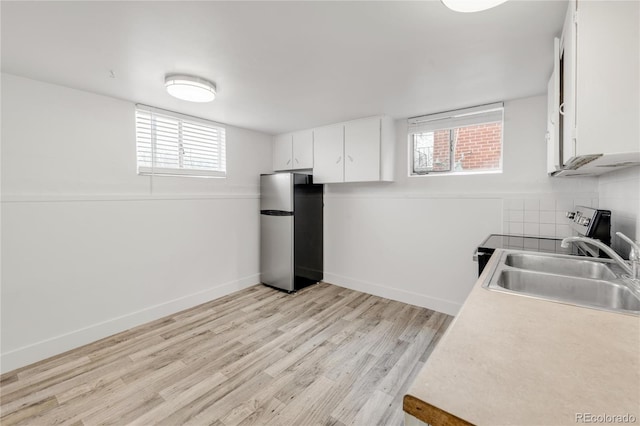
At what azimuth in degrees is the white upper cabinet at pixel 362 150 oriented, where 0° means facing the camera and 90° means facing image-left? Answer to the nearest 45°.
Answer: approximately 45°

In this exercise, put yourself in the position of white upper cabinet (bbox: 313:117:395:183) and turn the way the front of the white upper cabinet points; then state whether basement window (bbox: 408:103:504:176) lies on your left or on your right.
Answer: on your left

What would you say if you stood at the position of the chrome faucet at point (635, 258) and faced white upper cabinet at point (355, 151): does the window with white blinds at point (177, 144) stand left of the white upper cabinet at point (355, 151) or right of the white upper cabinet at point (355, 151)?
left

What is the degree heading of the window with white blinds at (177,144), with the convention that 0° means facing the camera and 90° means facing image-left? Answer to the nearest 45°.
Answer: approximately 315°

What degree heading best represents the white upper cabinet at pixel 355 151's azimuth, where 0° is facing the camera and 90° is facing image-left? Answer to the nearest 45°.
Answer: approximately 45°

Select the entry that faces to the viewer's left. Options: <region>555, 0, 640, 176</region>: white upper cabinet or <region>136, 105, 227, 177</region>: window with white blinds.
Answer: the white upper cabinet

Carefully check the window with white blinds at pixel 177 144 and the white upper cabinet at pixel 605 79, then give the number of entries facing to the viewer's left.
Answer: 1

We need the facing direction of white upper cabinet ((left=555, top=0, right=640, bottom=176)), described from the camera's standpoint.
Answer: facing to the left of the viewer

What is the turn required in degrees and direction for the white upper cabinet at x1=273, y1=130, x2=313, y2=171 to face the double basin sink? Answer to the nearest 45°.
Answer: approximately 90° to its left

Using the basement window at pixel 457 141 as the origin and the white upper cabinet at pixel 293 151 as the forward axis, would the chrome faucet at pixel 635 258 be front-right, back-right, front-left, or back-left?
back-left

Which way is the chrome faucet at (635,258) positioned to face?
to the viewer's left

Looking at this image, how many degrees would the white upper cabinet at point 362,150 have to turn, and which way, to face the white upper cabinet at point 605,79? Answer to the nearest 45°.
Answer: approximately 90° to its left
